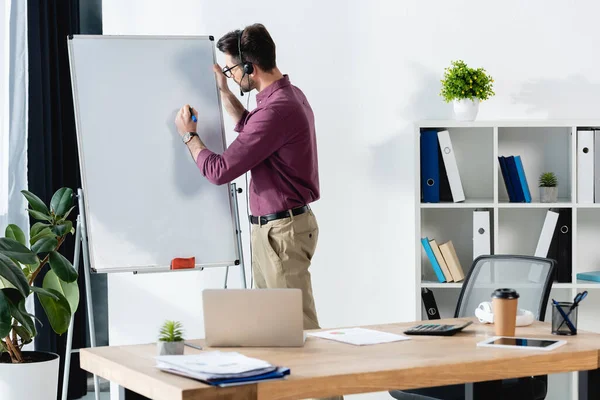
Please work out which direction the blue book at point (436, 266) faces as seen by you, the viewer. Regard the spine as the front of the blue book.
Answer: facing the viewer

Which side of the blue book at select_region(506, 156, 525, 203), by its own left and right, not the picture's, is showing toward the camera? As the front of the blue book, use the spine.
front

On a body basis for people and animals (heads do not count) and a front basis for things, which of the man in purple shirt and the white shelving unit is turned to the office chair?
the white shelving unit

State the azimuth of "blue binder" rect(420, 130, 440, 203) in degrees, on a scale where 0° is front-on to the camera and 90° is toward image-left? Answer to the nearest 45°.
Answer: approximately 0°

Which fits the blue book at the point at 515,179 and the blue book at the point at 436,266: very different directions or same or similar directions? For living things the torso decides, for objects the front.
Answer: same or similar directions

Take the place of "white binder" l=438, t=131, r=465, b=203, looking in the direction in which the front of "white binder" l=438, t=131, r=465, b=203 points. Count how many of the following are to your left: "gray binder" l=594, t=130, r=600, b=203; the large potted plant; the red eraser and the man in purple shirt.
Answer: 1

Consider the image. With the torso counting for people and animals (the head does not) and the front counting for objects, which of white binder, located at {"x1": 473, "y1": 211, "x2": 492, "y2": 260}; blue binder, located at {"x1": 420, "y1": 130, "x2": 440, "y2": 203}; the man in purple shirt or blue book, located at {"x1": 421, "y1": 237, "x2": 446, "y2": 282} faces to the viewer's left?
the man in purple shirt

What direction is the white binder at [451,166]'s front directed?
toward the camera

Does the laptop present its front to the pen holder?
no

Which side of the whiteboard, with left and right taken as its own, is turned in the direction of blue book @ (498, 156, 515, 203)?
left

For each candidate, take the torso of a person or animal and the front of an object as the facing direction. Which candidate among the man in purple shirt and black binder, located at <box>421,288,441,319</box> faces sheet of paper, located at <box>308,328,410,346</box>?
the black binder

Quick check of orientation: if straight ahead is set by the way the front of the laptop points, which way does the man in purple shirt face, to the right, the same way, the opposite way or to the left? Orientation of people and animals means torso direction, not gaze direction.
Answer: to the left

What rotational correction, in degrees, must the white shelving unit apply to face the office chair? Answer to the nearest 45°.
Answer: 0° — it already faces it

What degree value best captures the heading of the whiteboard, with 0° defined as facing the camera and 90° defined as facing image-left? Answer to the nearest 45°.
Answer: approximately 0°

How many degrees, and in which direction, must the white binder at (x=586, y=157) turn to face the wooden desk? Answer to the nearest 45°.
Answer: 0° — it already faces it

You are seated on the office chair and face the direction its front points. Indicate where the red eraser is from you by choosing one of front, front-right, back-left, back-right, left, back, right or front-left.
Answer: front-right

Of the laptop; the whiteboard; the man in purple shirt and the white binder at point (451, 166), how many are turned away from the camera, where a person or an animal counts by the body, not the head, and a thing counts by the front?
1

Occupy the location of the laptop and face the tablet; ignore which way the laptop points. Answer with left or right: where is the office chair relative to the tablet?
left
